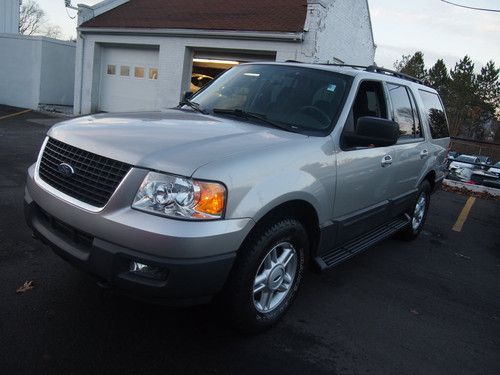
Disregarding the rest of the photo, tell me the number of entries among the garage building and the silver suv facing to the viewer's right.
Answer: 0

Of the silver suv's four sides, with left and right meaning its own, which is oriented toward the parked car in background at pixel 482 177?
back

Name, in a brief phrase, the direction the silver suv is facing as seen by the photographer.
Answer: facing the viewer and to the left of the viewer

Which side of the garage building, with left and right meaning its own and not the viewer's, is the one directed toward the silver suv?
front

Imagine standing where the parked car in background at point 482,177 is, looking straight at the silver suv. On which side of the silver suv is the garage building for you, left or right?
right

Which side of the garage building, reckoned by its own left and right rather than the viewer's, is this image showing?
front

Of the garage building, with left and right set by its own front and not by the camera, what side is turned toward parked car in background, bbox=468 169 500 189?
left

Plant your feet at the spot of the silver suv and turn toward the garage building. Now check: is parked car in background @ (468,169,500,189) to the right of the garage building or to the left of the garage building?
right

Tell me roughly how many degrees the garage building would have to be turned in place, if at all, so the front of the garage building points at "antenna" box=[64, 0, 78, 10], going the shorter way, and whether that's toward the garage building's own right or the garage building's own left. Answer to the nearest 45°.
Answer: approximately 135° to the garage building's own right

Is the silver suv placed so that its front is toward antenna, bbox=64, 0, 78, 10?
no

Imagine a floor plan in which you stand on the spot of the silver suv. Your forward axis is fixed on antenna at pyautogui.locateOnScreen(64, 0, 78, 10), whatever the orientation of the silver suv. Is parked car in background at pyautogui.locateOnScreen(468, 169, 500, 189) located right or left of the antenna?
right

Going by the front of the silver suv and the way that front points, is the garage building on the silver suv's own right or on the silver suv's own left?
on the silver suv's own right
